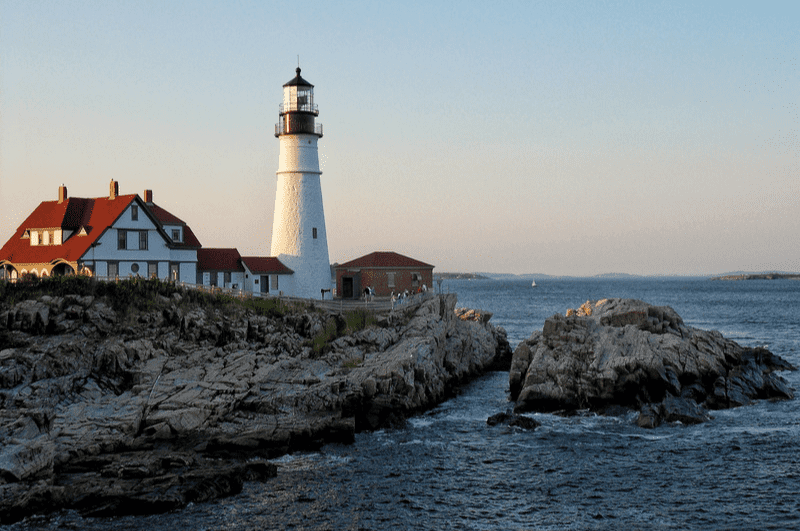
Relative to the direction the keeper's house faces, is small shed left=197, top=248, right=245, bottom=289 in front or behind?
behind

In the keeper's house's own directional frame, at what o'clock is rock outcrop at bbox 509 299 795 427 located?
The rock outcrop is roughly at 9 o'clock from the keeper's house.

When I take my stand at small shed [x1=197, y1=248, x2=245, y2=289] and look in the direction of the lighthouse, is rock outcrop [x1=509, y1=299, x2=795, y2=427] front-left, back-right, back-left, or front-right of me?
front-right

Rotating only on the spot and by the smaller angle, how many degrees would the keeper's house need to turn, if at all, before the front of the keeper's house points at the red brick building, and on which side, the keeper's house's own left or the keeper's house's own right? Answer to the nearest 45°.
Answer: approximately 135° to the keeper's house's own left

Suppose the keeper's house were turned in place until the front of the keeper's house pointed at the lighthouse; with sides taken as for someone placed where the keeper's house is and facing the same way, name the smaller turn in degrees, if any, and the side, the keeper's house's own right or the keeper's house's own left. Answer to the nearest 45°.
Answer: approximately 135° to the keeper's house's own left

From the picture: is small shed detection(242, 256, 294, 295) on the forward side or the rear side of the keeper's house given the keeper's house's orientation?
on the rear side
